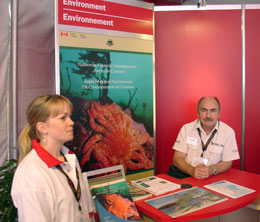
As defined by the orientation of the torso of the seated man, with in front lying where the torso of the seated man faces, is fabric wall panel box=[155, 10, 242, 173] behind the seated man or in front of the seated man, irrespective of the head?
behind

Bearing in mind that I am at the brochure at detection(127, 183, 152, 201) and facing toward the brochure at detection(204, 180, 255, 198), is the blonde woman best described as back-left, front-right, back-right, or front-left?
back-right

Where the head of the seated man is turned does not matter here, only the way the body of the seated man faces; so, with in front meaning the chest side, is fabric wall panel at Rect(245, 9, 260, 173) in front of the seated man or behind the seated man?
behind

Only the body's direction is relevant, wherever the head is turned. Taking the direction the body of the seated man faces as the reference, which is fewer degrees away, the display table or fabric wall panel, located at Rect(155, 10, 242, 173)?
the display table

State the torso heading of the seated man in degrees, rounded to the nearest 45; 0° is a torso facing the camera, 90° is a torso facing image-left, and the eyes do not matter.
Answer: approximately 0°

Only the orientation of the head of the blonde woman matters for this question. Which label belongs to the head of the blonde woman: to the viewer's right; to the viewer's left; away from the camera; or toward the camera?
to the viewer's right

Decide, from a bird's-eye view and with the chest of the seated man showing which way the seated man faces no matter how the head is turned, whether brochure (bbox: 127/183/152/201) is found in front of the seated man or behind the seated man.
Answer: in front

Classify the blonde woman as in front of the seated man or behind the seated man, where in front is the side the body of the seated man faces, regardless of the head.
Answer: in front
